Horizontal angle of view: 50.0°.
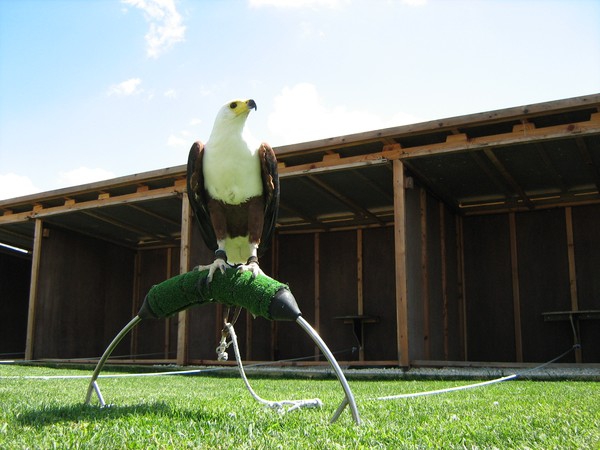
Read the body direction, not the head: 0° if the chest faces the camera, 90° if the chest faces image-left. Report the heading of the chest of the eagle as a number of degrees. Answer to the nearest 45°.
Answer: approximately 0°

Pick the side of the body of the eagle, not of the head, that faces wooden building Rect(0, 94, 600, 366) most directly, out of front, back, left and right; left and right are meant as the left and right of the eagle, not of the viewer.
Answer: back

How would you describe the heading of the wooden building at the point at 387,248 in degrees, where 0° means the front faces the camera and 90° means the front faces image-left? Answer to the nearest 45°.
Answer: approximately 45°

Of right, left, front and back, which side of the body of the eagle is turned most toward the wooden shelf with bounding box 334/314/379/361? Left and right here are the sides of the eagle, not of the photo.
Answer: back

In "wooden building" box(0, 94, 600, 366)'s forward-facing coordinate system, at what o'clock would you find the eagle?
The eagle is roughly at 11 o'clock from the wooden building.

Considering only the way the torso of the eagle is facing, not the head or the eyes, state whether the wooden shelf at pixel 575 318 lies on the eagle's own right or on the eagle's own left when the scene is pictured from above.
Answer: on the eagle's own left

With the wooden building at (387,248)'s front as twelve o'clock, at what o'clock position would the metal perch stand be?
The metal perch stand is roughly at 11 o'clock from the wooden building.
